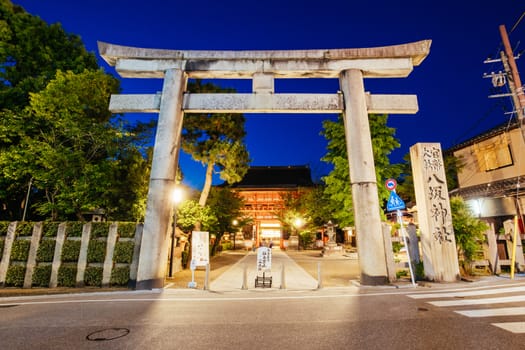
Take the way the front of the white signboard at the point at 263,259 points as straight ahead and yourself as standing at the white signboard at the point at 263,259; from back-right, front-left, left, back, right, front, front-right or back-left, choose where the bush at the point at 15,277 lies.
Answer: right

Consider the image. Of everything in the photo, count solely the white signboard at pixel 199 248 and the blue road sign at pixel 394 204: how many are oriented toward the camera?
2

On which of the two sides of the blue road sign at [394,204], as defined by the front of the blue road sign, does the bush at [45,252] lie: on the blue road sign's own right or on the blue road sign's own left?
on the blue road sign's own right

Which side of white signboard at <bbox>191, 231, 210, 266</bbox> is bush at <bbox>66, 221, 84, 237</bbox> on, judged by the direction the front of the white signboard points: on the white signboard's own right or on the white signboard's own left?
on the white signboard's own right

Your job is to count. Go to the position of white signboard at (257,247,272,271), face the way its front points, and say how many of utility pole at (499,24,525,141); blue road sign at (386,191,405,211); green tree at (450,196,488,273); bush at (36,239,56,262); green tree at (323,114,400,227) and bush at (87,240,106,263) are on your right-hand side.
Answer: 2

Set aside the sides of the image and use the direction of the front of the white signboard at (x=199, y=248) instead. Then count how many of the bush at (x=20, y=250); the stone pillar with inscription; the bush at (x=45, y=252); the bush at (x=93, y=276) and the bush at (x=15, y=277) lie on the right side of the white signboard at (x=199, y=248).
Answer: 4

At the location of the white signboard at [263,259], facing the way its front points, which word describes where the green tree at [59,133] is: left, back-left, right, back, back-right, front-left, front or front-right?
right

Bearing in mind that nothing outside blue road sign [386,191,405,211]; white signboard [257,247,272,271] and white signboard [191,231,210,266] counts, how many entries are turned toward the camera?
3

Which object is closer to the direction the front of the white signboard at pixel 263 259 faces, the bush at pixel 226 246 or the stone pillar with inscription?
the stone pillar with inscription

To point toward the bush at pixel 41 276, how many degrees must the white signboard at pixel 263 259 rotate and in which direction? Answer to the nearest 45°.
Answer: approximately 90° to its right

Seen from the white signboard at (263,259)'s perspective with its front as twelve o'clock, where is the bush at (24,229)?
The bush is roughly at 3 o'clock from the white signboard.

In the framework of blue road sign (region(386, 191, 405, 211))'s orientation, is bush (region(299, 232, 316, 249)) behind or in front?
behind

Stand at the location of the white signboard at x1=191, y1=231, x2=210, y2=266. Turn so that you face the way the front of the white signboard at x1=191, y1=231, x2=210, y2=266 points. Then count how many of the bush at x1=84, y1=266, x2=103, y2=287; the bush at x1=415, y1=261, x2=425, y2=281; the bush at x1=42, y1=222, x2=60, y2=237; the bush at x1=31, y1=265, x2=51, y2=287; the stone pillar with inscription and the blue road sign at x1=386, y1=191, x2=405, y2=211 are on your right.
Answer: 3

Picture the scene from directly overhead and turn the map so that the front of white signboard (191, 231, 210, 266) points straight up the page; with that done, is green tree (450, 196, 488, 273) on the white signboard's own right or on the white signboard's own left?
on the white signboard's own left
